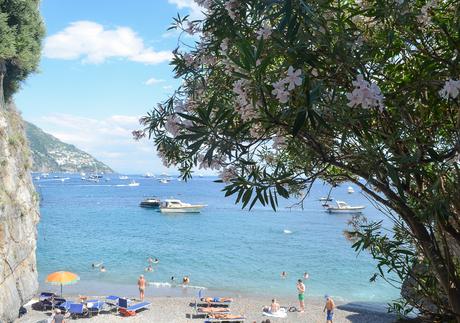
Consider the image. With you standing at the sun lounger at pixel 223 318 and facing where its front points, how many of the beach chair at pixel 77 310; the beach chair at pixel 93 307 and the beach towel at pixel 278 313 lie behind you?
2

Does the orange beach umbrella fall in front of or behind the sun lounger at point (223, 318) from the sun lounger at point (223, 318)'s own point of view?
behind

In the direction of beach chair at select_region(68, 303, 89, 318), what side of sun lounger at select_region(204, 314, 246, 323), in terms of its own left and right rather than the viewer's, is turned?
back

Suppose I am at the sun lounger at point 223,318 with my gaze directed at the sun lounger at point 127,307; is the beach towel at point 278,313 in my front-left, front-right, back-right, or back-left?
back-right

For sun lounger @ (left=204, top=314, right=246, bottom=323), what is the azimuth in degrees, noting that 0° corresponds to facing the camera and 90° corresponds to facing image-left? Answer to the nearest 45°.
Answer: approximately 270°

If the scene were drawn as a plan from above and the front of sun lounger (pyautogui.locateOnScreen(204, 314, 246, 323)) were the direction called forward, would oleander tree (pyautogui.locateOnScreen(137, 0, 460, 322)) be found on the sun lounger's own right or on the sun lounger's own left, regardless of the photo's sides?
on the sun lounger's own right

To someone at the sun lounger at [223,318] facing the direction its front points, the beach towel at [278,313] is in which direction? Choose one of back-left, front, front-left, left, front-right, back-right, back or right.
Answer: front-left

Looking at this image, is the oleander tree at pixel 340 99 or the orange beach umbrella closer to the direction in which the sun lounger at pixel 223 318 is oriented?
the oleander tree

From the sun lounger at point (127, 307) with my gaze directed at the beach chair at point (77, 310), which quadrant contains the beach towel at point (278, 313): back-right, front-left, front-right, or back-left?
back-left

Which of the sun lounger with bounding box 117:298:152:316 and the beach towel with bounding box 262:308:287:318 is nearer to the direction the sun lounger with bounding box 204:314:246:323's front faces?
the beach towel
